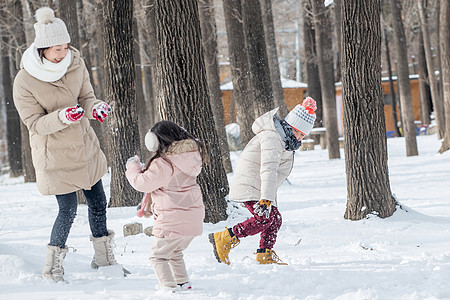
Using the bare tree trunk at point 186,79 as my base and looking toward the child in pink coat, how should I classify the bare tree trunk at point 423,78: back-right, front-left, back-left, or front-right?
back-left

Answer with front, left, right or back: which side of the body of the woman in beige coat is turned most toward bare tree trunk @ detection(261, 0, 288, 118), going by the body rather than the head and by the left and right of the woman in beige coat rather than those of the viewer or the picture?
left

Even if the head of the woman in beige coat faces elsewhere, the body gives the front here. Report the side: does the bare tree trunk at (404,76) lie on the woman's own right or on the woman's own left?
on the woman's own left

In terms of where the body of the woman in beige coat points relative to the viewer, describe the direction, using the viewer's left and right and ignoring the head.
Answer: facing the viewer and to the right of the viewer

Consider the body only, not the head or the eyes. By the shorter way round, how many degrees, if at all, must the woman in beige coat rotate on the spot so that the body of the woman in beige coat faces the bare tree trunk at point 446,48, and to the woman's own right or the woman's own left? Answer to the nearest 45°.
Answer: approximately 90° to the woman's own left

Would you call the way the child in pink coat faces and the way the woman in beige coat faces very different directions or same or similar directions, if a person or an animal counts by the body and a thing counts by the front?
very different directions

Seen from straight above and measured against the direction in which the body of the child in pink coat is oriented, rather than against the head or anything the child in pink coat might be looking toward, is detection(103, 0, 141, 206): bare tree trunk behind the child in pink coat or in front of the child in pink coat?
in front
